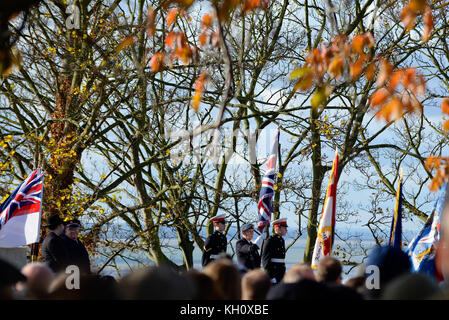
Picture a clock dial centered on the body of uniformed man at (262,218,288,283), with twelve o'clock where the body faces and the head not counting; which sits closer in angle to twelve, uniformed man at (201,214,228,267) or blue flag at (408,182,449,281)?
the blue flag

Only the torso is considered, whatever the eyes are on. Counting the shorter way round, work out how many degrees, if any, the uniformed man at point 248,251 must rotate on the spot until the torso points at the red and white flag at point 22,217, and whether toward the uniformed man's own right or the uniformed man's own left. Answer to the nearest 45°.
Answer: approximately 135° to the uniformed man's own right

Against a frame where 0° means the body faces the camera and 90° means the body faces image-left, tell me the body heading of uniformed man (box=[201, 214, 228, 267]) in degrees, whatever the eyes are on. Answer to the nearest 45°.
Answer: approximately 315°

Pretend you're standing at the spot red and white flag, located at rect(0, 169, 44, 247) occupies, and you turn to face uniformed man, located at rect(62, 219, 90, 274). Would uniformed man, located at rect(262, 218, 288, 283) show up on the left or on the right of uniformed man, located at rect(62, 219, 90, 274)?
left

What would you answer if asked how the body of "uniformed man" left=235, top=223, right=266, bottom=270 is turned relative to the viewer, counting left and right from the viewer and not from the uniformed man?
facing the viewer and to the right of the viewer

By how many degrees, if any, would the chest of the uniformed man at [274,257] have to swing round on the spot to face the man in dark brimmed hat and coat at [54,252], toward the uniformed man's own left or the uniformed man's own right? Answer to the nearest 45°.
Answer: approximately 90° to the uniformed man's own right

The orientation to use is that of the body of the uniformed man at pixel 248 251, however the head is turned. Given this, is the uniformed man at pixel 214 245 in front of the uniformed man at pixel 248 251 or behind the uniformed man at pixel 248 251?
behind

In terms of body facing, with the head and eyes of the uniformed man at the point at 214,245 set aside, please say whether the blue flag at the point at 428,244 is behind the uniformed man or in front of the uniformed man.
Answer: in front
